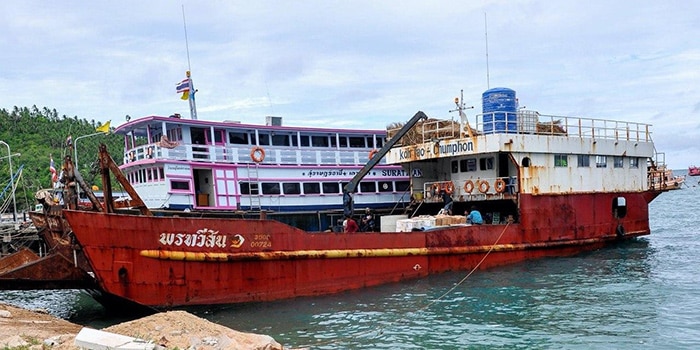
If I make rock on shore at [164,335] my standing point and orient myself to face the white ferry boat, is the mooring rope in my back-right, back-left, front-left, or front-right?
front-right

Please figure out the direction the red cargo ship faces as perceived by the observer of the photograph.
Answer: facing the viewer and to the left of the viewer

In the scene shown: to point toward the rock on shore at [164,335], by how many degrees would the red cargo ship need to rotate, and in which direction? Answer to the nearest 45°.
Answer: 0° — it already faces it
